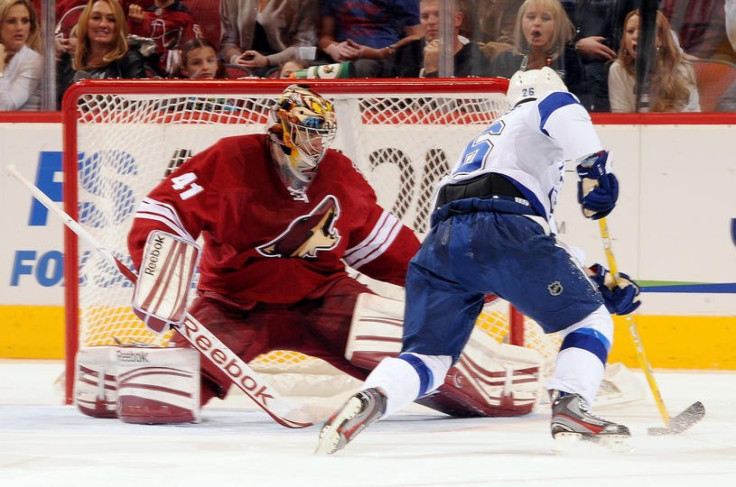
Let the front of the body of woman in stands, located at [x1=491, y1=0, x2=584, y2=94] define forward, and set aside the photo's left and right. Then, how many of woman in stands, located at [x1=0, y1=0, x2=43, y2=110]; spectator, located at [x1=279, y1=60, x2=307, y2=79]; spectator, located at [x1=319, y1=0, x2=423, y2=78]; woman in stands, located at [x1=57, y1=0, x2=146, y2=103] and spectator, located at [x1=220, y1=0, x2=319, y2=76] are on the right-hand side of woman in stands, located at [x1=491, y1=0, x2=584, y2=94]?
5

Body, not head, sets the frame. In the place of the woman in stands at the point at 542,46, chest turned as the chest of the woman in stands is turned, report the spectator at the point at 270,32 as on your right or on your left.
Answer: on your right

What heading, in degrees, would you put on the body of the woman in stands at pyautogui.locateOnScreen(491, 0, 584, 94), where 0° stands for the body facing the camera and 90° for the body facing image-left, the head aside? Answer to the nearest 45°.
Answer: approximately 0°

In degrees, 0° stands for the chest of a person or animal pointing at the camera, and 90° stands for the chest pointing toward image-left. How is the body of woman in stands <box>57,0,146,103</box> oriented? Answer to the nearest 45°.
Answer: approximately 0°
